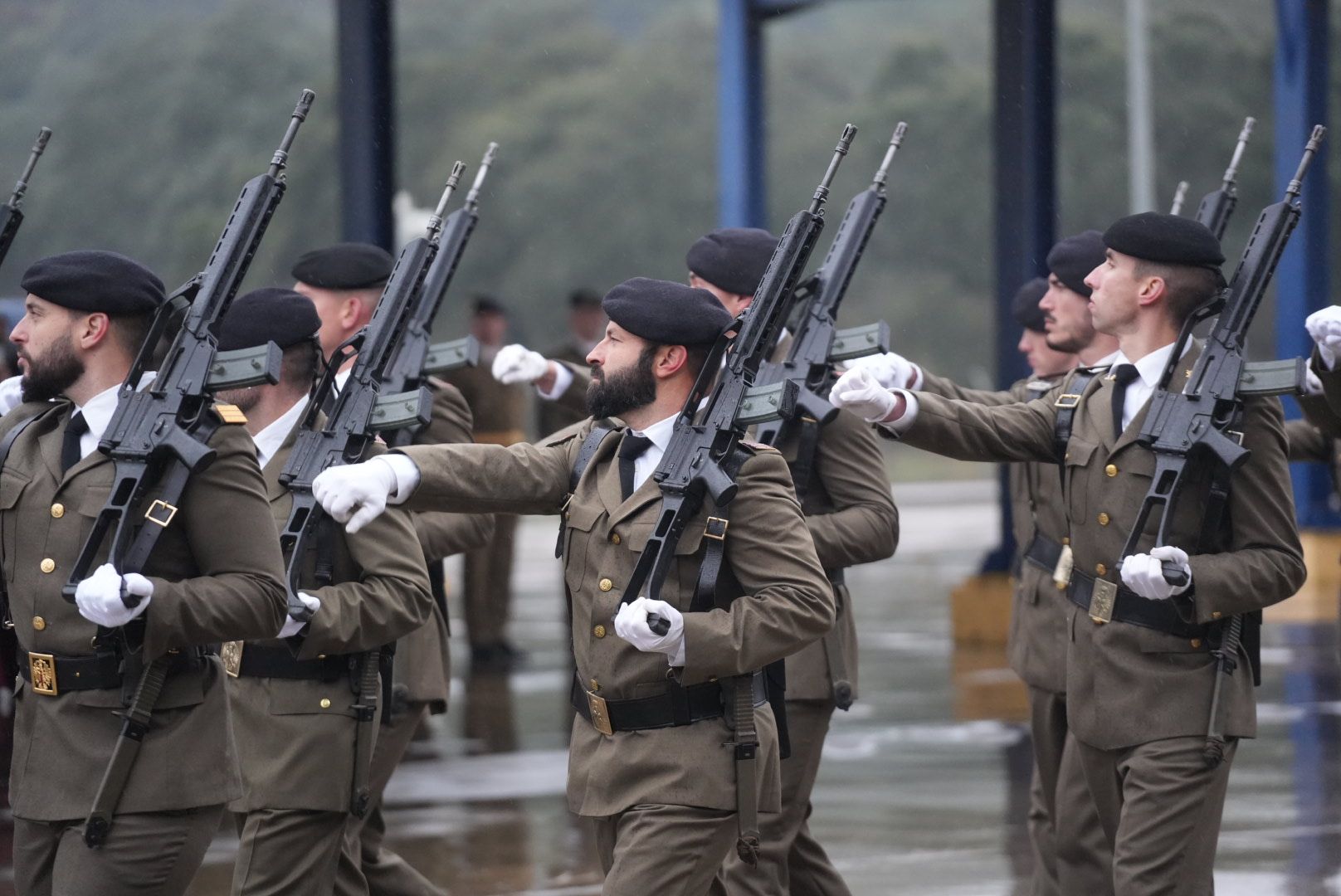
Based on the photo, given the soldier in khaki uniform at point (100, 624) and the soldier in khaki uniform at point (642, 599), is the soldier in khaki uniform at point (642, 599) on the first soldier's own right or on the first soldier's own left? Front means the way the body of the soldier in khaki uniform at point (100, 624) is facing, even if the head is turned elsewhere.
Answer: on the first soldier's own left

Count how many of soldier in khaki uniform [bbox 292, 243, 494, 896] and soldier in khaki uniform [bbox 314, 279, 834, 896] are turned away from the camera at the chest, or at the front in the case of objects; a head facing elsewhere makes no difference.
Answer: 0

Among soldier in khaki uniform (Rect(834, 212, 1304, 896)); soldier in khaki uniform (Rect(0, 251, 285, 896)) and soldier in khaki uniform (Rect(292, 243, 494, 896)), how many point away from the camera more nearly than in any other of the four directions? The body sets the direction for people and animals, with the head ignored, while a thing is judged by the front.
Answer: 0

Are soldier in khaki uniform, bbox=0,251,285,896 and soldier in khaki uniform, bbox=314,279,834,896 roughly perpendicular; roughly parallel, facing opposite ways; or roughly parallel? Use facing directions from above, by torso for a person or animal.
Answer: roughly parallel

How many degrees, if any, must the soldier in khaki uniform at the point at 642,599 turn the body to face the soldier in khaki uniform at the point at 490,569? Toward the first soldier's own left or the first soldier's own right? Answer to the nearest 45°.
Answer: approximately 135° to the first soldier's own right

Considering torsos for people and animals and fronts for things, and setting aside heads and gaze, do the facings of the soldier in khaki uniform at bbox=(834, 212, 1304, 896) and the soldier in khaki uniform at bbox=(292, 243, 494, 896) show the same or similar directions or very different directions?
same or similar directions

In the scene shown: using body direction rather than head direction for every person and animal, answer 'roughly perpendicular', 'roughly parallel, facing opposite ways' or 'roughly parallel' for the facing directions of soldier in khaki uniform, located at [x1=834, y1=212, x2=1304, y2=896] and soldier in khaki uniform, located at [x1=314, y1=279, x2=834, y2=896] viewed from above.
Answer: roughly parallel
